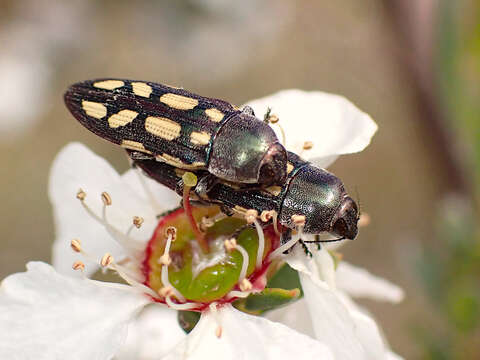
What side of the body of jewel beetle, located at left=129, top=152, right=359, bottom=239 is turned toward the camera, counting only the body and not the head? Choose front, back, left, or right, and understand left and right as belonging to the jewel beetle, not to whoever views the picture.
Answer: right
